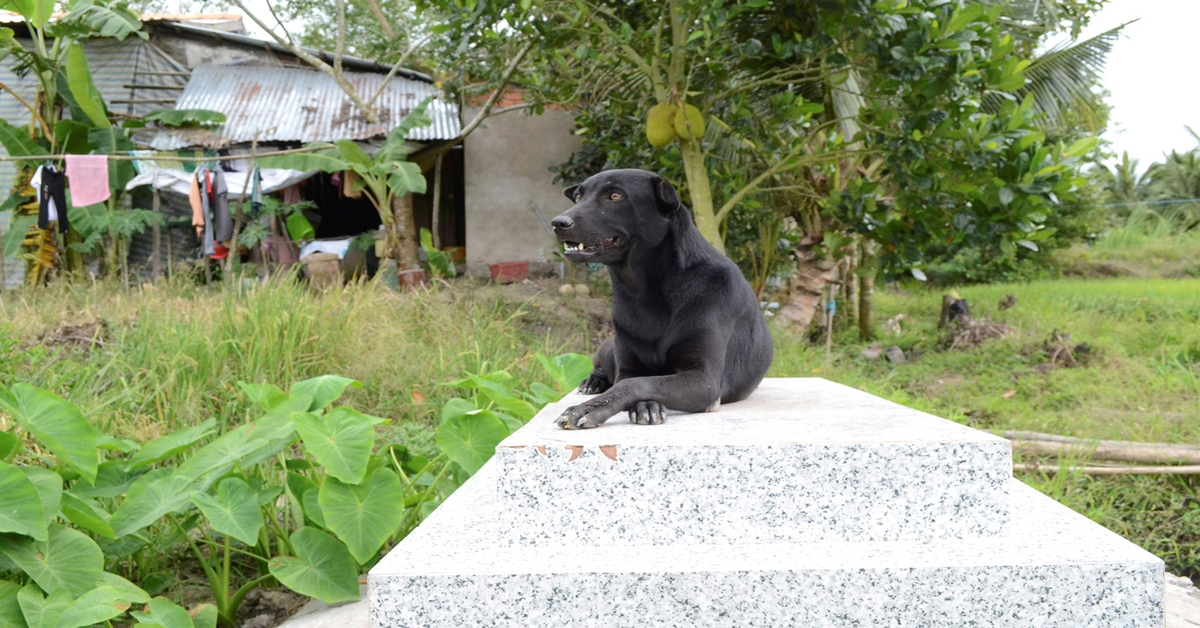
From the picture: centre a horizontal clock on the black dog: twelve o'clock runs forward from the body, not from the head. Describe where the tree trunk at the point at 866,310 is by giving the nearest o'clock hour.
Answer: The tree trunk is roughly at 5 o'clock from the black dog.

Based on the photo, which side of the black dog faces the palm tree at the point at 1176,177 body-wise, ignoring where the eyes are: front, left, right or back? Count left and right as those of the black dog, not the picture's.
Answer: back

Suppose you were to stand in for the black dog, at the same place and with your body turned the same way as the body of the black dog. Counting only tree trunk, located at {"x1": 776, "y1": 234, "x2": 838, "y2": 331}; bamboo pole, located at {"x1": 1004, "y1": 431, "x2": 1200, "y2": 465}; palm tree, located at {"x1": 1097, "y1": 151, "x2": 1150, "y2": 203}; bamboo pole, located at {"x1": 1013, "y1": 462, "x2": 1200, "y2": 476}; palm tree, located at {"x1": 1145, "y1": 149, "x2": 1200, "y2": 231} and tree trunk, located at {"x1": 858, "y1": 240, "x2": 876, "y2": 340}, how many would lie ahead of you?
0

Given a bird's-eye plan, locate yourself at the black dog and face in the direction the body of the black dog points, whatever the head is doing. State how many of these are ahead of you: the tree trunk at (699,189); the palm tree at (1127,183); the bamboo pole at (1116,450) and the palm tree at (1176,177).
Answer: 0

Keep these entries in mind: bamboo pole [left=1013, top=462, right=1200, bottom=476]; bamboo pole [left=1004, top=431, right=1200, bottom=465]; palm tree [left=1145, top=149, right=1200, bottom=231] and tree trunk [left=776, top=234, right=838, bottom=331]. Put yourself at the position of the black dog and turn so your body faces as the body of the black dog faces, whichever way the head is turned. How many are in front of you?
0

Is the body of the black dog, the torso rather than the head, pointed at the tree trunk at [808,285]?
no

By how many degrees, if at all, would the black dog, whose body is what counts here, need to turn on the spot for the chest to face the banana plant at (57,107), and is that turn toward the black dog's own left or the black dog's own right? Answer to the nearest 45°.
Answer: approximately 90° to the black dog's own right

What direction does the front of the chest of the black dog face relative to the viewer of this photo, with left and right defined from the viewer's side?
facing the viewer and to the left of the viewer

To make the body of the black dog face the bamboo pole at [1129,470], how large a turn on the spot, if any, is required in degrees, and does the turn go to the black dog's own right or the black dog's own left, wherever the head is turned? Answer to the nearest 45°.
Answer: approximately 180°

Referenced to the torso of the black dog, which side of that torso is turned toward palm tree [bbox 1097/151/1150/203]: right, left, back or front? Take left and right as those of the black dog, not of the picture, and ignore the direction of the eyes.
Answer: back

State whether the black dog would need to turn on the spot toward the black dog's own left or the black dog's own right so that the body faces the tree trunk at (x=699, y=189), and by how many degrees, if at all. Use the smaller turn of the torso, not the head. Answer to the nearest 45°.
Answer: approximately 135° to the black dog's own right

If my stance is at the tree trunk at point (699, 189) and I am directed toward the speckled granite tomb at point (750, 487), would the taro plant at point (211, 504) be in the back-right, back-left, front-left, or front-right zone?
front-right

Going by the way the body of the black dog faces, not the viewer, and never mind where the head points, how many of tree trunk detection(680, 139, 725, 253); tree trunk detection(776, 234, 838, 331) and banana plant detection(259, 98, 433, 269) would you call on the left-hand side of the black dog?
0

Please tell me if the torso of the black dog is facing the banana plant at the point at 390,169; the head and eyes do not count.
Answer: no
